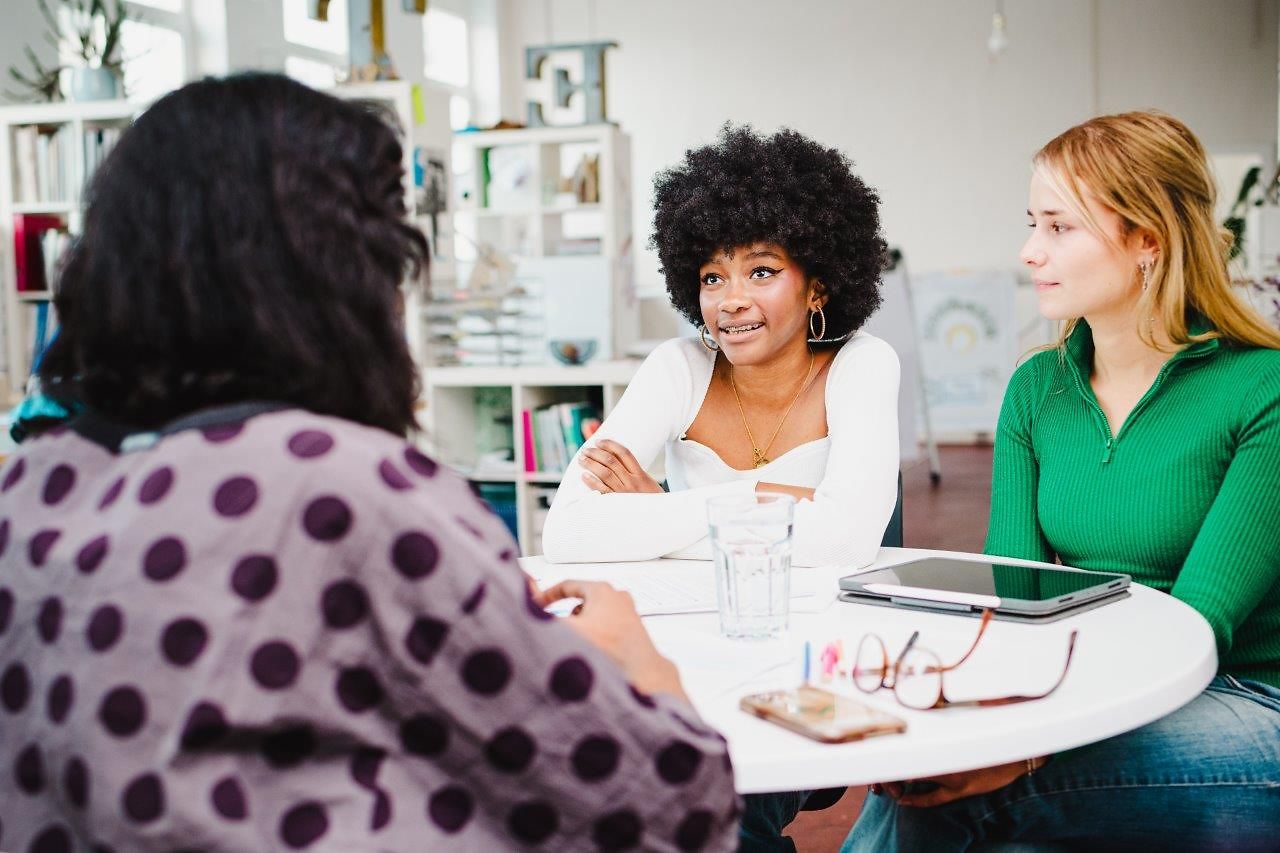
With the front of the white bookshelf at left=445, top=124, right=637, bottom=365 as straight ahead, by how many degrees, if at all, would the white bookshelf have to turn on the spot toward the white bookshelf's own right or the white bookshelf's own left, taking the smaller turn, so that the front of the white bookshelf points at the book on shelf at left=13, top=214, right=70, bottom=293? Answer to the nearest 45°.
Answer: approximately 45° to the white bookshelf's own right

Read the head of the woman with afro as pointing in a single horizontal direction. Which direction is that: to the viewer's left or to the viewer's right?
to the viewer's left

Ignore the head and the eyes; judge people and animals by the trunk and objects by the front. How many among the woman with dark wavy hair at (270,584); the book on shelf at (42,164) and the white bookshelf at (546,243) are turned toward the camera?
2

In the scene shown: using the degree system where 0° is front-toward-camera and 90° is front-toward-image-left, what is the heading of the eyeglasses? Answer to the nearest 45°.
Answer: approximately 45°

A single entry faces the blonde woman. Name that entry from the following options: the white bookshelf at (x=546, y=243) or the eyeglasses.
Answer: the white bookshelf

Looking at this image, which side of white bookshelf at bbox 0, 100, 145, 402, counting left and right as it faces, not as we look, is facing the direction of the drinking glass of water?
front

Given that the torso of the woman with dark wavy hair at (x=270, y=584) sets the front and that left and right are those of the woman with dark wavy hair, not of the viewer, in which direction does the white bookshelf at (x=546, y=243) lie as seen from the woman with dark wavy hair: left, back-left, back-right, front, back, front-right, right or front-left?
front-left

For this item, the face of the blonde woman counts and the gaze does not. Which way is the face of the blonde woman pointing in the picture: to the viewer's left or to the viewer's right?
to the viewer's left

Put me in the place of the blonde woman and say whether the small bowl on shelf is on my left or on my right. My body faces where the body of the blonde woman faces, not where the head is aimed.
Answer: on my right

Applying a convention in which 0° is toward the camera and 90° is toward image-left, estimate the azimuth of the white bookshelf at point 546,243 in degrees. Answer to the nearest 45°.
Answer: approximately 0°

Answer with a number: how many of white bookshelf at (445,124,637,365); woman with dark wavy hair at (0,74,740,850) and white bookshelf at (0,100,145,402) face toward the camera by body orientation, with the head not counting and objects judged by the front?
2
